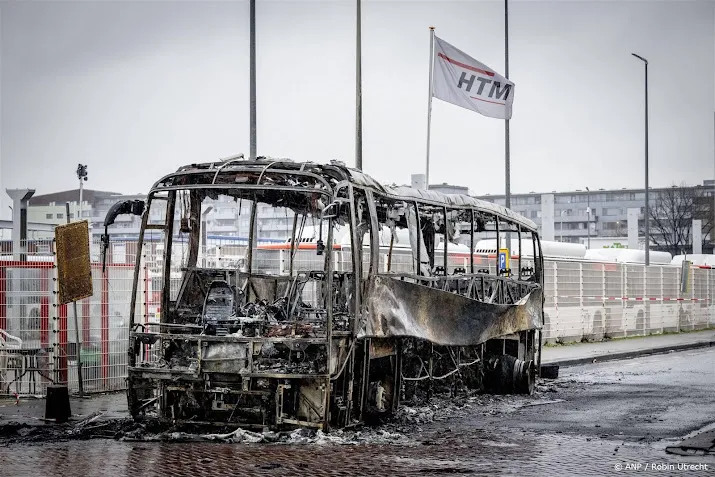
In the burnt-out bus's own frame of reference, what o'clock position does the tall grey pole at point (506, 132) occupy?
The tall grey pole is roughly at 5 o'clock from the burnt-out bus.

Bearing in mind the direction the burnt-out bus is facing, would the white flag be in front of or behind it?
behind

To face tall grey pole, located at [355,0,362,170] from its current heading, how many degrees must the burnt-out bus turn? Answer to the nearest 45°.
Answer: approximately 135° to its right

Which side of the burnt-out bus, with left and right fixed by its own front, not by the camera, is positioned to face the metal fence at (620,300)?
back

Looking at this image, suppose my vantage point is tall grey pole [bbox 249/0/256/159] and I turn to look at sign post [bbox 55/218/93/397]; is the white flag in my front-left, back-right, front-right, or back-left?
back-left

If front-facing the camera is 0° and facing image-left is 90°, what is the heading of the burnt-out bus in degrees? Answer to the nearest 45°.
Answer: approximately 45°

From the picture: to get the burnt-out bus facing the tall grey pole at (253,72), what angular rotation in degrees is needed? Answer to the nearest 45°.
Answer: approximately 135° to its right
